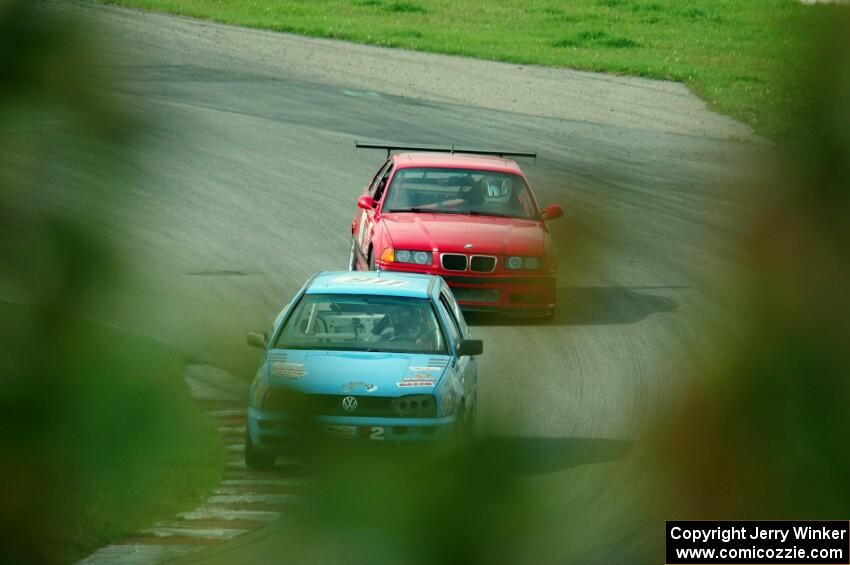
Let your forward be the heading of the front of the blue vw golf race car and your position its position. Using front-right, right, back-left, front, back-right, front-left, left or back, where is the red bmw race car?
back

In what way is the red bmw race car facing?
toward the camera

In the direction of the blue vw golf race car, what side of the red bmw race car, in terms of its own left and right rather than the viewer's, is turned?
front

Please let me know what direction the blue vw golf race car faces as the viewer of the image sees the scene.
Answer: facing the viewer

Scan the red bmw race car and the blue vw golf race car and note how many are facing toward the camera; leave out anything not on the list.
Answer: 2
